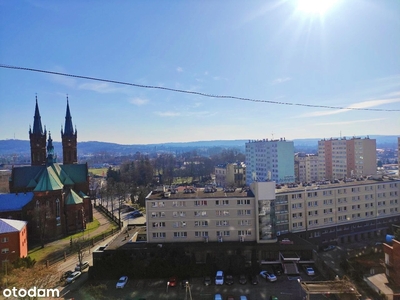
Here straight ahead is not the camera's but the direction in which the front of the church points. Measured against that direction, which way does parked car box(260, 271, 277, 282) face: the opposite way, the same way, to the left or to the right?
the opposite way

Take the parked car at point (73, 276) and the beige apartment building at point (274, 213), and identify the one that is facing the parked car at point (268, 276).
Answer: the beige apartment building

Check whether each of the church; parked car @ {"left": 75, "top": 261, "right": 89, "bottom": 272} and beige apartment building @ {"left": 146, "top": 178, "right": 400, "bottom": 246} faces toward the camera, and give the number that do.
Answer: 1

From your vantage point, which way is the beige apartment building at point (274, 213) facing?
toward the camera

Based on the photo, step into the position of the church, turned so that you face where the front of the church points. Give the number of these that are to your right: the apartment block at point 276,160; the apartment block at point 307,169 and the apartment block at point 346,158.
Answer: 3

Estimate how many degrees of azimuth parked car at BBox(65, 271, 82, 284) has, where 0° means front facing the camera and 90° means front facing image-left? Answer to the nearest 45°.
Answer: approximately 45°

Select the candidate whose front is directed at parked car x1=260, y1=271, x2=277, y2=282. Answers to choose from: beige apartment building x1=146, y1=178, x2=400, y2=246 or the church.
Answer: the beige apartment building

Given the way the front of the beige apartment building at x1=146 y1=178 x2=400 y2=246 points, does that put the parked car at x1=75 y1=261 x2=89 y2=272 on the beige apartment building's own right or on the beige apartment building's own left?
on the beige apartment building's own right

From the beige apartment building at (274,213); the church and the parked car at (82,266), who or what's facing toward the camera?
the beige apartment building

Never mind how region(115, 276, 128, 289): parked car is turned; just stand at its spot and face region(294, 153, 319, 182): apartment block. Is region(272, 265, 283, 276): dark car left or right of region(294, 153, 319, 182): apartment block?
right

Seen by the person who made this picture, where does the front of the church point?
facing away from the viewer
